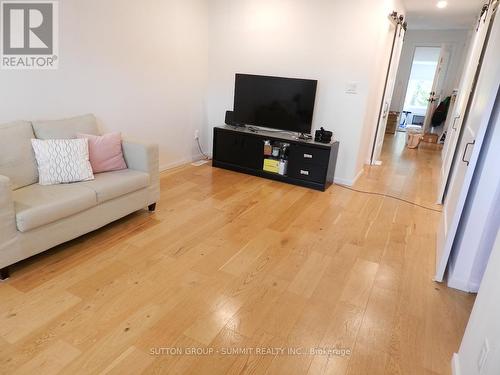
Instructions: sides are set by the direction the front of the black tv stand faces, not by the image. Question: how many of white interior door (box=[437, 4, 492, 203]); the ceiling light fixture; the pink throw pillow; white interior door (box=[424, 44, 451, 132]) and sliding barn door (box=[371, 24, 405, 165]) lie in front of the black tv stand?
1

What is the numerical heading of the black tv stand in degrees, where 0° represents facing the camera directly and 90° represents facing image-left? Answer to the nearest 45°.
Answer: approximately 45°

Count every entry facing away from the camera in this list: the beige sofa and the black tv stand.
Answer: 0

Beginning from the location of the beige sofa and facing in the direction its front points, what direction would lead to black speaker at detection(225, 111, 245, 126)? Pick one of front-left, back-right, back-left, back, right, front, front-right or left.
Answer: left

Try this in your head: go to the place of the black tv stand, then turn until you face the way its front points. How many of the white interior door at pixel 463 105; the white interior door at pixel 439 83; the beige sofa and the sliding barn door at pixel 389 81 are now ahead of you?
1

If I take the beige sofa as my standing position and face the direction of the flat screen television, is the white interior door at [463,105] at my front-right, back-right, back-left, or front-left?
front-right

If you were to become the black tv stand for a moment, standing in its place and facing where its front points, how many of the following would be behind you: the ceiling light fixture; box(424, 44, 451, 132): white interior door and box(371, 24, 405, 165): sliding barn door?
3

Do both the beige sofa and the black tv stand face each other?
no

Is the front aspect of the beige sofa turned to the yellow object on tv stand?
no

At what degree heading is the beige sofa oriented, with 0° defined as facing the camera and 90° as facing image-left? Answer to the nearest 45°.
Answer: approximately 315°

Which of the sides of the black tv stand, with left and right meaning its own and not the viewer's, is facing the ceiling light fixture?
back

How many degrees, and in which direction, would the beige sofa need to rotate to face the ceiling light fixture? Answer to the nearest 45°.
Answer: approximately 45° to its left

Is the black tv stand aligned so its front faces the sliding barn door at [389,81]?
no
